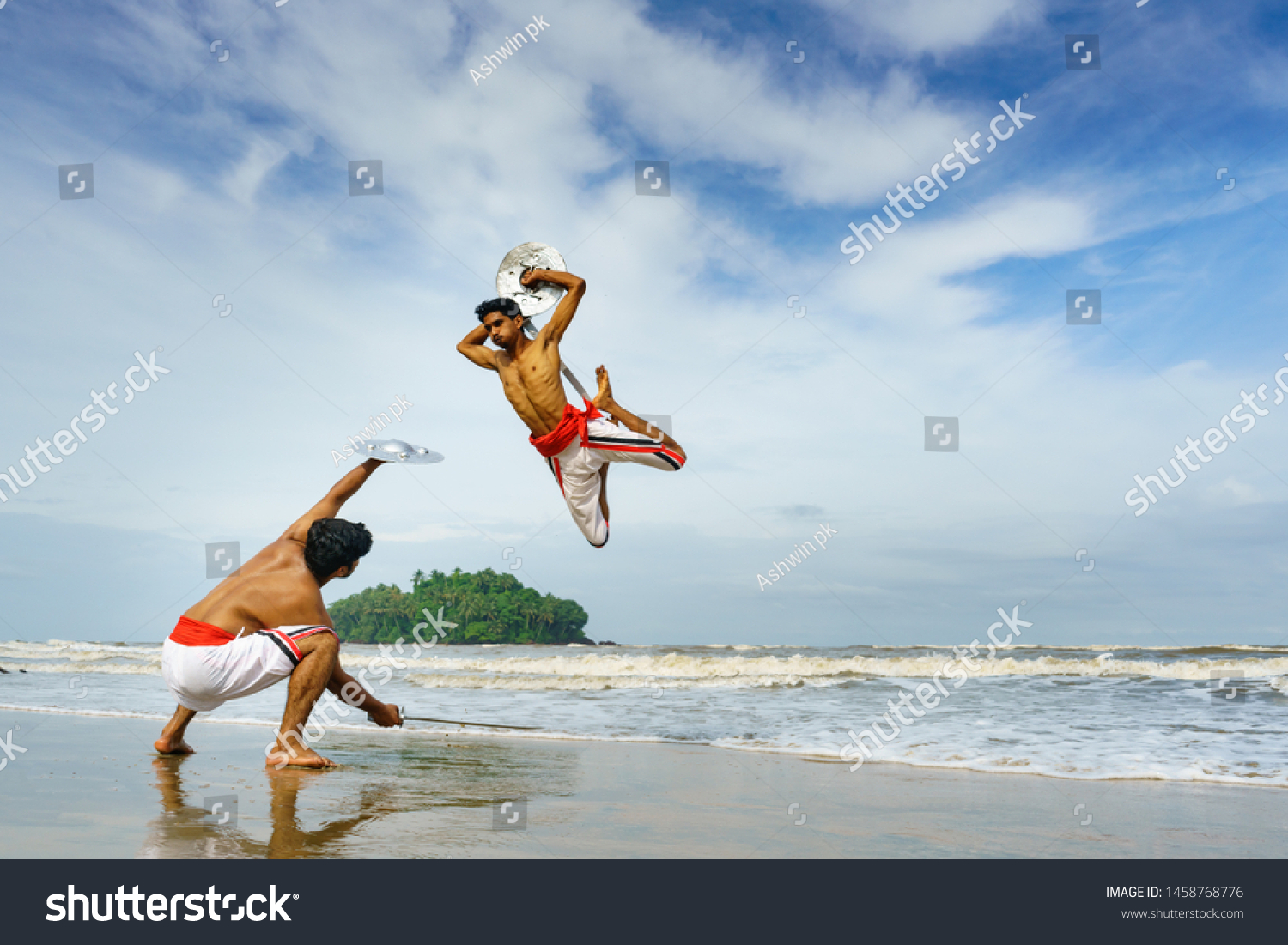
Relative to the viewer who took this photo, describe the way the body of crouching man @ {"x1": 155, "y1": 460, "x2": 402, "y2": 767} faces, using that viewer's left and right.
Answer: facing away from the viewer and to the right of the viewer

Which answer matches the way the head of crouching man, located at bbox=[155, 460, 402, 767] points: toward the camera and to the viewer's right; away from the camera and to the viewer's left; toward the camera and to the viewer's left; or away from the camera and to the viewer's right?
away from the camera and to the viewer's right

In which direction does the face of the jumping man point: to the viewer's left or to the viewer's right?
to the viewer's left

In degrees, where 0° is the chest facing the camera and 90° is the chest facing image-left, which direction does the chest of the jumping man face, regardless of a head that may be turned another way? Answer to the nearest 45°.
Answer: approximately 45°
